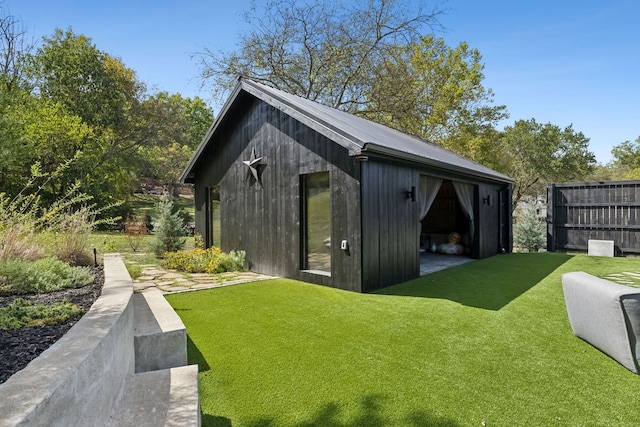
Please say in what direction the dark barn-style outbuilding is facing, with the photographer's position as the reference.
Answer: facing the viewer and to the right of the viewer

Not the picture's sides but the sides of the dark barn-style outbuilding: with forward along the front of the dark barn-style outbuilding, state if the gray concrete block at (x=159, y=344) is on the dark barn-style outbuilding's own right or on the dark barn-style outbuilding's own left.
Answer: on the dark barn-style outbuilding's own right

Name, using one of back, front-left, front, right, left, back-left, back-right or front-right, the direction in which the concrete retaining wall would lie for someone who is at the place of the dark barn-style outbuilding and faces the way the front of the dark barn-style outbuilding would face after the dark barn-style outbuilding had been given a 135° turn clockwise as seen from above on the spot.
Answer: left

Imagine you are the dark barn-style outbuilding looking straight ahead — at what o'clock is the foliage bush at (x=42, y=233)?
The foliage bush is roughly at 3 o'clock from the dark barn-style outbuilding.

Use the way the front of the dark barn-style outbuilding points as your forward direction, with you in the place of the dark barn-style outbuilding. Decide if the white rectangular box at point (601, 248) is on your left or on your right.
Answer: on your left

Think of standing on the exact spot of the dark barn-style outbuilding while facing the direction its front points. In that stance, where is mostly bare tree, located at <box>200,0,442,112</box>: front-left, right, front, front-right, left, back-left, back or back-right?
back-left

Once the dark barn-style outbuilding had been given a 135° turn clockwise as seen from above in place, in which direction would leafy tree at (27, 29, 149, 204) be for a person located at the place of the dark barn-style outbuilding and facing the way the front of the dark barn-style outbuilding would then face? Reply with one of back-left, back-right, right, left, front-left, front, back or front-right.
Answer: front-right

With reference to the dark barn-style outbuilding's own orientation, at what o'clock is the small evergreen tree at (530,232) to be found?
The small evergreen tree is roughly at 9 o'clock from the dark barn-style outbuilding.

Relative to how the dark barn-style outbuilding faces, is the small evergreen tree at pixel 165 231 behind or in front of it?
behind

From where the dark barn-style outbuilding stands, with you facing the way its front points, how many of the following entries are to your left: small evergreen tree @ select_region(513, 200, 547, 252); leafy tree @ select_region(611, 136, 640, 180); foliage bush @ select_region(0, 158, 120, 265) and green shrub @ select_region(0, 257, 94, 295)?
2

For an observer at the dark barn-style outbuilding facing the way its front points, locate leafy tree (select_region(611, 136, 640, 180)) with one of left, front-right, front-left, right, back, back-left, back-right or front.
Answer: left

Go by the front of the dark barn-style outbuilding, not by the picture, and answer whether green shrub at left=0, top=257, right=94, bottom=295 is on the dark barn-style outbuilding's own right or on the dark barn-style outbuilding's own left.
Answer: on the dark barn-style outbuilding's own right

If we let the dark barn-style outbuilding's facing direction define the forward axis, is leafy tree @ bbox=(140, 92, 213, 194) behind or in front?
behind
